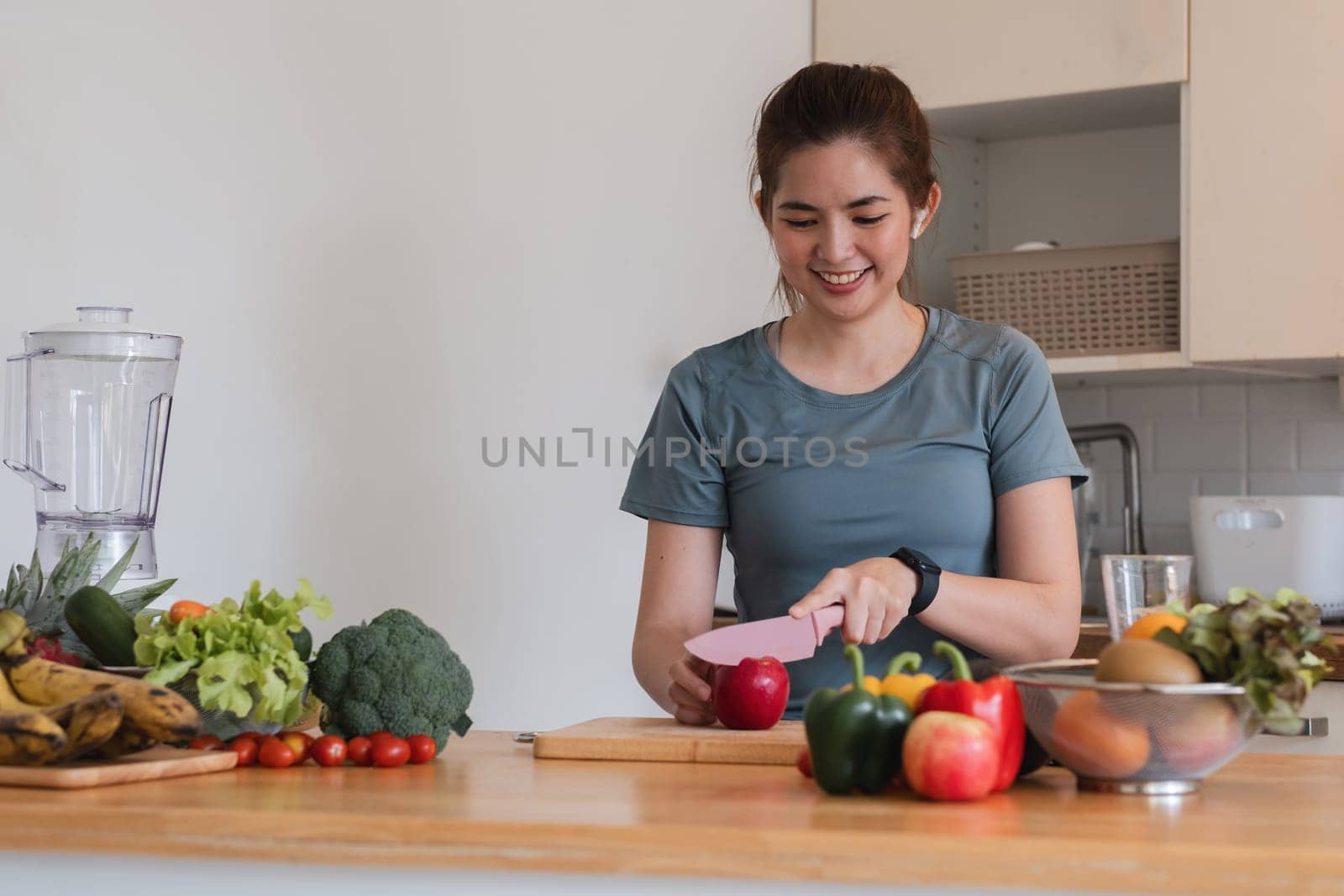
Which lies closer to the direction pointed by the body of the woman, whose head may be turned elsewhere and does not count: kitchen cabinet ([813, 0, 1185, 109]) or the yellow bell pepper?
the yellow bell pepper

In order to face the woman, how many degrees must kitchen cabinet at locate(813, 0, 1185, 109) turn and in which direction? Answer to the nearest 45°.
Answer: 0° — it already faces them

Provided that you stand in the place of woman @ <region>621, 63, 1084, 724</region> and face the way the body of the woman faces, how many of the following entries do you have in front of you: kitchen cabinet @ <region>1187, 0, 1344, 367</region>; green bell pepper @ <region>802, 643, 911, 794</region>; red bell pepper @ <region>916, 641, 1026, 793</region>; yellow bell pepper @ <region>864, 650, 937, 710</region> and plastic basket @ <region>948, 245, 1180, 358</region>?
3

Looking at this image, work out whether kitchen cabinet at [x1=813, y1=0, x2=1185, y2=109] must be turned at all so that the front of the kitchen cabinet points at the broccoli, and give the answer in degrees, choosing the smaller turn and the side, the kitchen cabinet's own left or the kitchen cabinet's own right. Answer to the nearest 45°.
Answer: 0° — it already faces it

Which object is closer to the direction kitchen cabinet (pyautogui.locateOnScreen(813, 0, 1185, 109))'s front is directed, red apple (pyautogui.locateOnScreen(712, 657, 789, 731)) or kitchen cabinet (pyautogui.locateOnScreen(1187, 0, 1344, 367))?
the red apple
